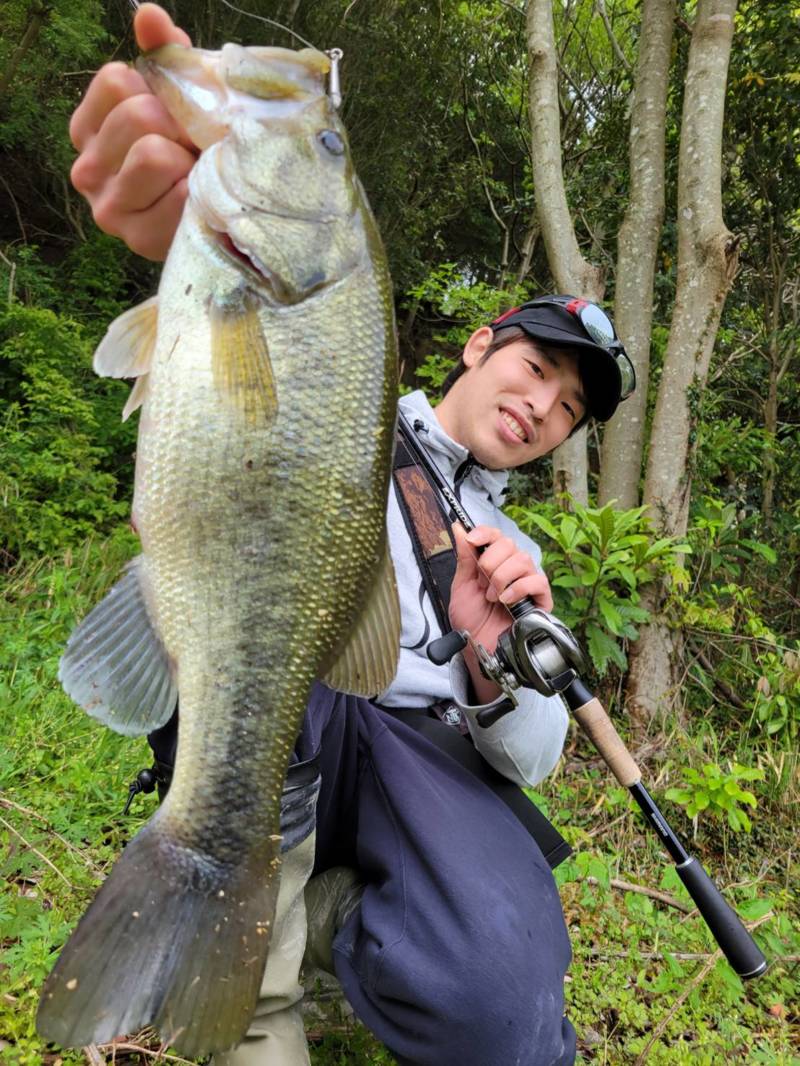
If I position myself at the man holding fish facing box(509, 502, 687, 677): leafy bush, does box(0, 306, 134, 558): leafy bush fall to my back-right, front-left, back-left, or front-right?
front-left

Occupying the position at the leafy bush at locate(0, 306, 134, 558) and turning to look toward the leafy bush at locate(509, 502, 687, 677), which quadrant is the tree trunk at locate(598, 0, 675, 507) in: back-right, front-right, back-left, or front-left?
front-left

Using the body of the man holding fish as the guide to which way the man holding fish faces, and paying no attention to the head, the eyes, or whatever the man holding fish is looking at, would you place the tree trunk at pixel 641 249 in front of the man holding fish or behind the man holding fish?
behind

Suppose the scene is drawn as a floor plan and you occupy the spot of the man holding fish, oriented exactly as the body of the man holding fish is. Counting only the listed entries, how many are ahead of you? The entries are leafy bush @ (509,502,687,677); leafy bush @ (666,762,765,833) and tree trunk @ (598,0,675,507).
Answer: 0

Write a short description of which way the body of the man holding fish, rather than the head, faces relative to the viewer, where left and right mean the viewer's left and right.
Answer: facing the viewer

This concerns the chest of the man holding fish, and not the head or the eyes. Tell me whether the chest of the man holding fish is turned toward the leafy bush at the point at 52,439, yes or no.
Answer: no

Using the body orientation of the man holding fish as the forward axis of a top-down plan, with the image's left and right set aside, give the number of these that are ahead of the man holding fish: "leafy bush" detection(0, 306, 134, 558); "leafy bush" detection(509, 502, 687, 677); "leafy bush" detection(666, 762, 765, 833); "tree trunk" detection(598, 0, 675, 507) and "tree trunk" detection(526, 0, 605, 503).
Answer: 0

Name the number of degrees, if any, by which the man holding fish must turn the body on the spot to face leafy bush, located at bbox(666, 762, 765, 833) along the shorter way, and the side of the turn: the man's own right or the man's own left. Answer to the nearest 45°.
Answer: approximately 135° to the man's own left

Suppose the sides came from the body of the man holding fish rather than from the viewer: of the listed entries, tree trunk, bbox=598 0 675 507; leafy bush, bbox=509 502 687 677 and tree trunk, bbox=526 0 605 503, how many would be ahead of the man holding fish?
0

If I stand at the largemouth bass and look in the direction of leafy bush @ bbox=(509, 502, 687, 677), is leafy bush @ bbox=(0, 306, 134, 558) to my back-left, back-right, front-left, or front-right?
front-left

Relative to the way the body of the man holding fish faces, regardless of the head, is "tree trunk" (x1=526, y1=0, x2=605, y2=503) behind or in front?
behind
